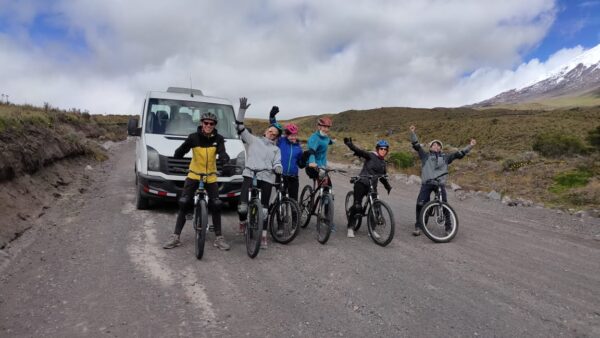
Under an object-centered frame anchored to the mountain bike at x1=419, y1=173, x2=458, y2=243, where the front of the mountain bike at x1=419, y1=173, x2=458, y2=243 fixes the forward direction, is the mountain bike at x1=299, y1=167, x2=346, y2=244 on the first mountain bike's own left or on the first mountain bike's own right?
on the first mountain bike's own right

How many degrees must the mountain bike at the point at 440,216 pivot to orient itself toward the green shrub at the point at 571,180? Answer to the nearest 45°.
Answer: approximately 90° to its left

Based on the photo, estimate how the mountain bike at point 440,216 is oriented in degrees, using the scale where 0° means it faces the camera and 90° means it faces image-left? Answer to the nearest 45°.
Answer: approximately 315°

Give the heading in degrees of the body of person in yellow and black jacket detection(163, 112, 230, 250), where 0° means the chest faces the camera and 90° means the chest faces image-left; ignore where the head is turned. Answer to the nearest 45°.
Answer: approximately 0°

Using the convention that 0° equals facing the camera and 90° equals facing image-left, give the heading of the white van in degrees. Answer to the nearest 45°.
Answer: approximately 0°
